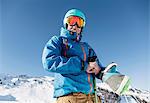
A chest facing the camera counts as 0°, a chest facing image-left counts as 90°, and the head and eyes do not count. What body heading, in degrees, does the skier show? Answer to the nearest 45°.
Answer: approximately 315°
